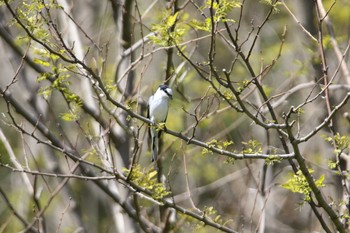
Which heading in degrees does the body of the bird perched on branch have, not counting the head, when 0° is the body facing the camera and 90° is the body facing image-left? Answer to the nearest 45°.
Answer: approximately 315°
